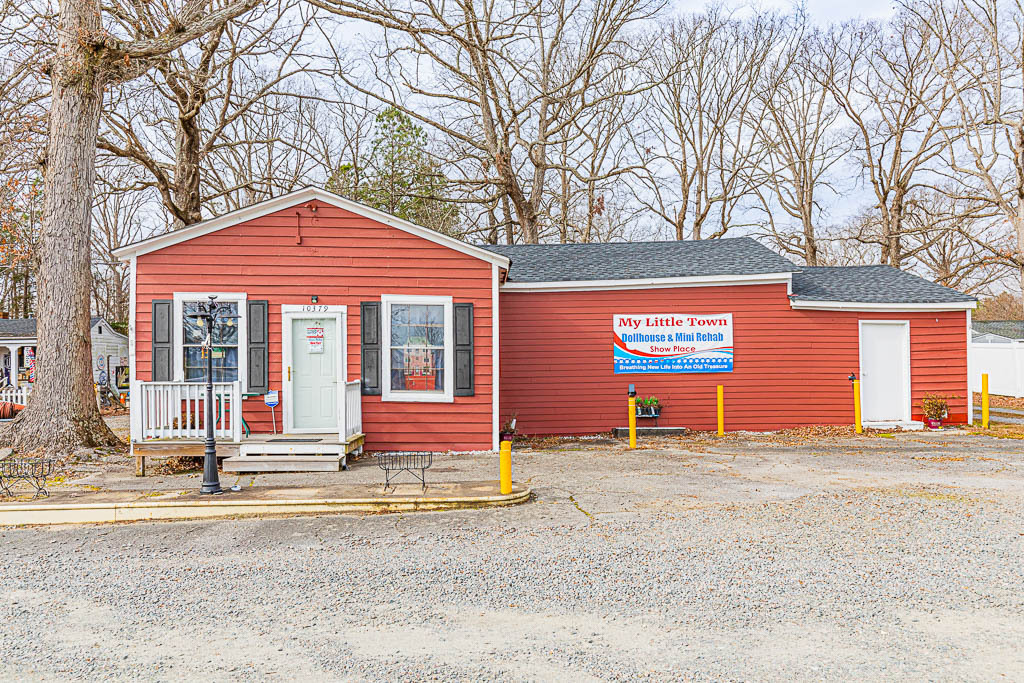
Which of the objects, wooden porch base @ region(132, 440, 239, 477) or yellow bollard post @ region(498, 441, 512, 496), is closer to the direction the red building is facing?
the yellow bollard post

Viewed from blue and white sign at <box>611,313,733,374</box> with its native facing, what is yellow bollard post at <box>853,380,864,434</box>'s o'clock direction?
The yellow bollard post is roughly at 9 o'clock from the blue and white sign.

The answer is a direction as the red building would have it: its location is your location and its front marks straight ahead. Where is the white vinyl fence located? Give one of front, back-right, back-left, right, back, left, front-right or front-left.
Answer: back-left

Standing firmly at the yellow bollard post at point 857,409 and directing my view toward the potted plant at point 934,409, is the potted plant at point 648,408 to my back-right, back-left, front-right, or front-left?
back-left

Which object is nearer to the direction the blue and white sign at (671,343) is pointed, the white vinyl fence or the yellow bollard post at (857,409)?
the yellow bollard post

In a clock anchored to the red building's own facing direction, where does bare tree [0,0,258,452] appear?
The bare tree is roughly at 3 o'clock from the red building.

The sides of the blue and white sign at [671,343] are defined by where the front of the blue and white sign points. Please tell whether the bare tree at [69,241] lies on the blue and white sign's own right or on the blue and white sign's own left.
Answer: on the blue and white sign's own right

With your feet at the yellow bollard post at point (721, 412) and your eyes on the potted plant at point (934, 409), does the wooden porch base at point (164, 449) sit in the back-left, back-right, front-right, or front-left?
back-right

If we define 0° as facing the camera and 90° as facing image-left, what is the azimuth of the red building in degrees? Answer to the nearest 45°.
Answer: approximately 0°

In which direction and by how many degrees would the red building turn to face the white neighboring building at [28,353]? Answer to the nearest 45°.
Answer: approximately 135° to its right

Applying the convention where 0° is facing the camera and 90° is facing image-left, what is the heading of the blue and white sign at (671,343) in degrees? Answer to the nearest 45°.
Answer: approximately 0°
